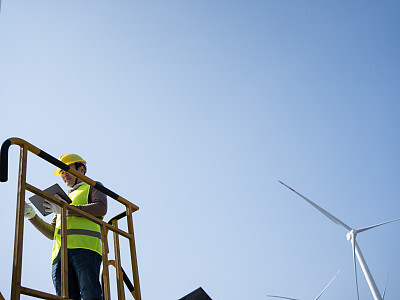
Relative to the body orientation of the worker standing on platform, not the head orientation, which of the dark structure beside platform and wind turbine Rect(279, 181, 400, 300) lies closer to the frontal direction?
the dark structure beside platform

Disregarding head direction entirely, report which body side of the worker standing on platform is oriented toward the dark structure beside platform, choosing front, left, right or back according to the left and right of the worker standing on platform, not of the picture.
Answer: left

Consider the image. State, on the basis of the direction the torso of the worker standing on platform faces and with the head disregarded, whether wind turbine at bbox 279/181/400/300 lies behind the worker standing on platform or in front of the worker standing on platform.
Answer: behind
